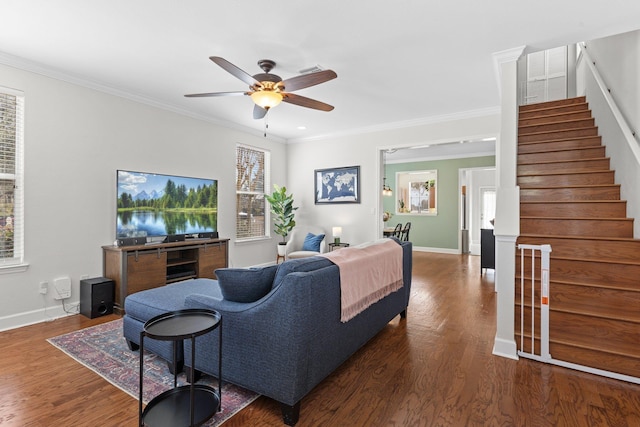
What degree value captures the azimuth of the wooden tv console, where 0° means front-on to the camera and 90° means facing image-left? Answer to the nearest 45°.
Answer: approximately 315°

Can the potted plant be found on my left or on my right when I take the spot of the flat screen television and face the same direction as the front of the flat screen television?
on my left

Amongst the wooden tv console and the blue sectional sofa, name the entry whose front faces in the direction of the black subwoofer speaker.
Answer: the blue sectional sofa

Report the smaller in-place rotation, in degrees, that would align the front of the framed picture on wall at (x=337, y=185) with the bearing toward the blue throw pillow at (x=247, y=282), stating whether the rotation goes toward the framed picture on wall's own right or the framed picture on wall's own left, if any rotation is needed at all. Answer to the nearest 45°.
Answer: approximately 45° to the framed picture on wall's own left

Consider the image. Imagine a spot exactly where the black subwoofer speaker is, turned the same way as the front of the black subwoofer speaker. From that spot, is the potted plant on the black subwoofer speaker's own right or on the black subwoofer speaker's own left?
on the black subwoofer speaker's own left

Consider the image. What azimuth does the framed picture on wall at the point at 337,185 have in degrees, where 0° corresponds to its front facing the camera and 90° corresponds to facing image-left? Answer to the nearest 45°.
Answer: approximately 45°

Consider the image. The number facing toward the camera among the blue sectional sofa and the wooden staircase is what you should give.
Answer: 1

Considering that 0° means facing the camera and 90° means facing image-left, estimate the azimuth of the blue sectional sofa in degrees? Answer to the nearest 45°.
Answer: approximately 135°

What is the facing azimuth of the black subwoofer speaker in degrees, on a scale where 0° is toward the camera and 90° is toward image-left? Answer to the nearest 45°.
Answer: approximately 315°
